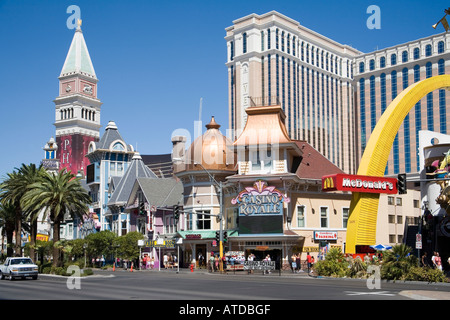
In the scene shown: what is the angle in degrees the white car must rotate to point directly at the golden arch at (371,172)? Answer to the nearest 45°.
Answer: approximately 45° to its left

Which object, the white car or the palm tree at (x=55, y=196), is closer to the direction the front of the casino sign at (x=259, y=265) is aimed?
the white car

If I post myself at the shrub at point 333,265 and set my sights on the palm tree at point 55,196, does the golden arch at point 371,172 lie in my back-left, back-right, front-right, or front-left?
back-right

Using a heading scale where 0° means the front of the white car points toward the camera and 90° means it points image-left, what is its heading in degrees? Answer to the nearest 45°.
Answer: approximately 315°

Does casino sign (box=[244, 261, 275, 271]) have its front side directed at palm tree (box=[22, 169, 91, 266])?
no

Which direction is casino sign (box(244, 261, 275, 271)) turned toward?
toward the camera

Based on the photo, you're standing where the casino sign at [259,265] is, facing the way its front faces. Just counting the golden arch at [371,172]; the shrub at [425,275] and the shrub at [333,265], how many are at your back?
0

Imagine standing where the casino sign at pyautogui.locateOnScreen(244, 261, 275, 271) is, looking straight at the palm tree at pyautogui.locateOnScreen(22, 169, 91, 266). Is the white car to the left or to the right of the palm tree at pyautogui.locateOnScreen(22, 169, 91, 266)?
left

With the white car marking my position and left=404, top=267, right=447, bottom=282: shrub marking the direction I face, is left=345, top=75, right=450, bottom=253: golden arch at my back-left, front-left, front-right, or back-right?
front-left

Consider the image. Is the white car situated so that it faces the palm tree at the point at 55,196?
no

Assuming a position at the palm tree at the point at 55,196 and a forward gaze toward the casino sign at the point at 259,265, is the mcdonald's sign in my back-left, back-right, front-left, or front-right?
front-right

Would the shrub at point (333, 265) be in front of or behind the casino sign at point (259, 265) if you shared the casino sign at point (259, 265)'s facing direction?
in front

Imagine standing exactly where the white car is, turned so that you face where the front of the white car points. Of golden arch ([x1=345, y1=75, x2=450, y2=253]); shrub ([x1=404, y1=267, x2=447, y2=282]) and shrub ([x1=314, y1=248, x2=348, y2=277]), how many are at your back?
0

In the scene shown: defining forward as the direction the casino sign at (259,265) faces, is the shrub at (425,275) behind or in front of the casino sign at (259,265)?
in front

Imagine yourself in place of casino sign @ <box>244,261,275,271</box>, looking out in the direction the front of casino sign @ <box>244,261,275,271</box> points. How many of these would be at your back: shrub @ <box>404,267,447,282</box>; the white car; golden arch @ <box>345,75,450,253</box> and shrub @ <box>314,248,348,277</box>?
0

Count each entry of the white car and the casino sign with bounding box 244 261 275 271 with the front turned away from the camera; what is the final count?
0
